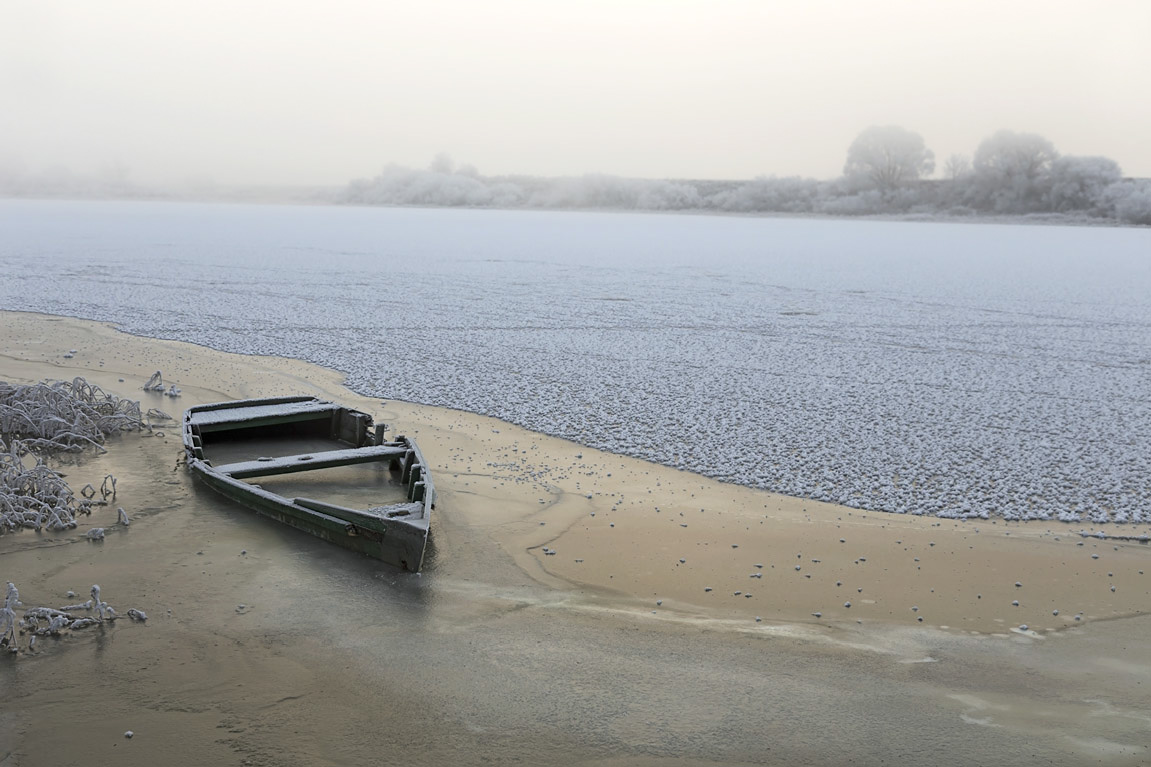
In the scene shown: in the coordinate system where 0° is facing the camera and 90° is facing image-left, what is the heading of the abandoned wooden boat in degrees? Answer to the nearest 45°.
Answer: approximately 315°
